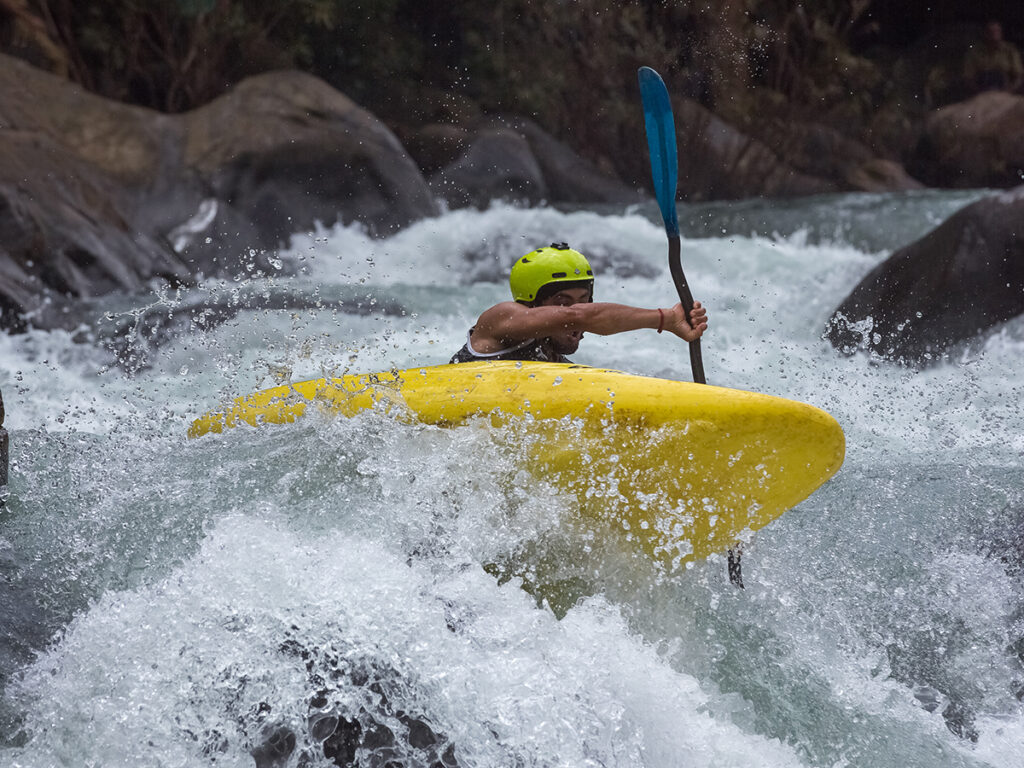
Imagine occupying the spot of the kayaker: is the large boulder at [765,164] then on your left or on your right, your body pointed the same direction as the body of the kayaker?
on your left

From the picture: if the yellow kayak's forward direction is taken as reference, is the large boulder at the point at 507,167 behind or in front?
behind

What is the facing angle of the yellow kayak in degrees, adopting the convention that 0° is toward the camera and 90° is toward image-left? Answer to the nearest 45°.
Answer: approximately 315°

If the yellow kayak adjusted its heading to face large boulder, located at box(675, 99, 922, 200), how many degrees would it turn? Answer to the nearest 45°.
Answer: approximately 135° to its left

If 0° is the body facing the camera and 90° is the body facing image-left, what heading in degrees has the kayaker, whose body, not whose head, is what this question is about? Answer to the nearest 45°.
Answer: approximately 315°

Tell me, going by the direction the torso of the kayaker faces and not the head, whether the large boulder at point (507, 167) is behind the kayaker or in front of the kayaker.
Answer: behind

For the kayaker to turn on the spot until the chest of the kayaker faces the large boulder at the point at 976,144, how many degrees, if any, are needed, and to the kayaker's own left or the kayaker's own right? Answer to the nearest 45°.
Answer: approximately 90° to the kayaker's own left

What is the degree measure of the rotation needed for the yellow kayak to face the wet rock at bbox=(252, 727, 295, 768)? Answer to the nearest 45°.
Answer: approximately 90° to its right

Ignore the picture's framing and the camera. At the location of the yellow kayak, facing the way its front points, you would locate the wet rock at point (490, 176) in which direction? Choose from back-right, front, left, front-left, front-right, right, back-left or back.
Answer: back-left

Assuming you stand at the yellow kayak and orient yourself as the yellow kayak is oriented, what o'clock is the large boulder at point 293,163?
The large boulder is roughly at 7 o'clock from the yellow kayak.
